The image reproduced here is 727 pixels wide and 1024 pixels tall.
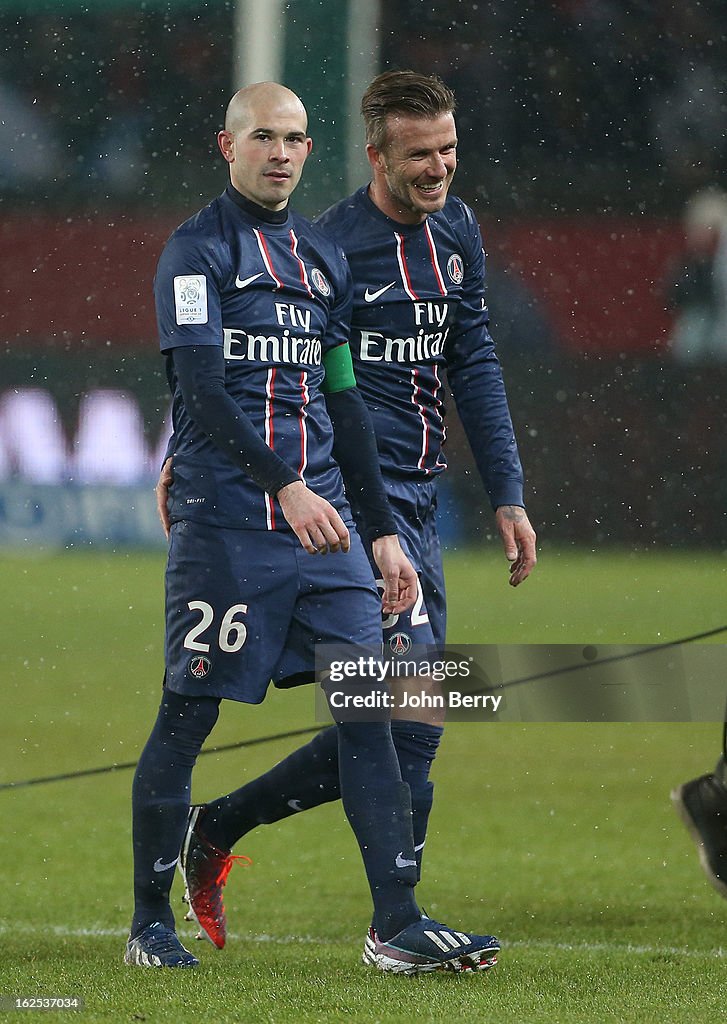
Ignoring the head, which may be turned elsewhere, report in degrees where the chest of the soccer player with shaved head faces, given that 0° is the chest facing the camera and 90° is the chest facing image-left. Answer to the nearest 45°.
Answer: approximately 315°

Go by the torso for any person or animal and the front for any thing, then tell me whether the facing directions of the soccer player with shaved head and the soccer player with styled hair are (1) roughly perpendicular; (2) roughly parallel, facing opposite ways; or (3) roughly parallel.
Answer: roughly parallel

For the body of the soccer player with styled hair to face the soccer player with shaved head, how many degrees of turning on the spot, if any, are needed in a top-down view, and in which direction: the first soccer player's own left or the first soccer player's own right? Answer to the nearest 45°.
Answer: approximately 90° to the first soccer player's own right

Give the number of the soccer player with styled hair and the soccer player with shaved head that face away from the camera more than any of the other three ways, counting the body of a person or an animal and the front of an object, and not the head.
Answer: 0

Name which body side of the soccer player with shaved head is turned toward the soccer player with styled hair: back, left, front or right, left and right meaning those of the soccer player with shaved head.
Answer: left

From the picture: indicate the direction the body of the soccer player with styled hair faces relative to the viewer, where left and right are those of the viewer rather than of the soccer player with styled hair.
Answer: facing the viewer and to the right of the viewer
